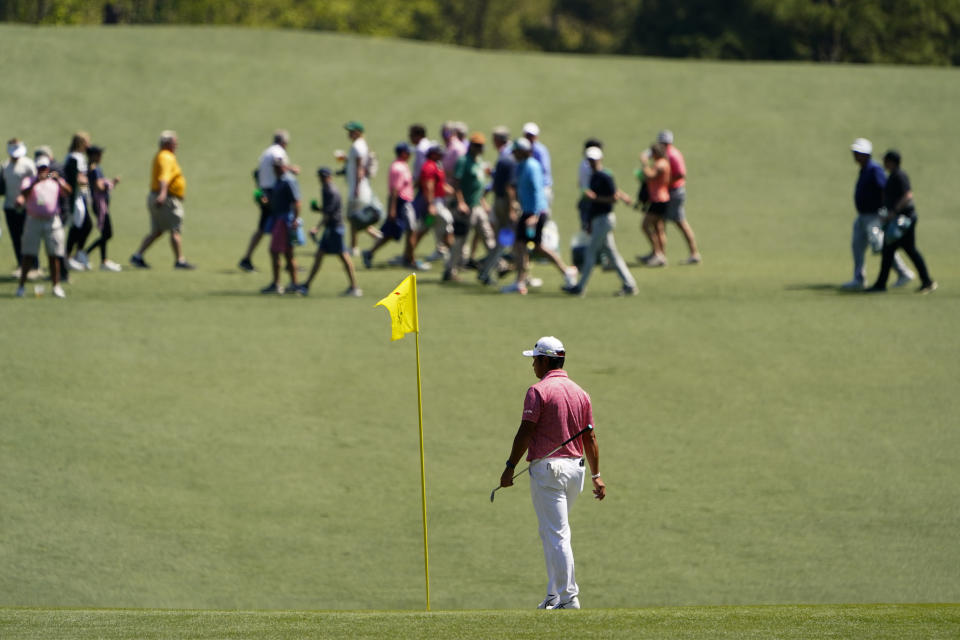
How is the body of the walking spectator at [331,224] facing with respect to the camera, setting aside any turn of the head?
to the viewer's left

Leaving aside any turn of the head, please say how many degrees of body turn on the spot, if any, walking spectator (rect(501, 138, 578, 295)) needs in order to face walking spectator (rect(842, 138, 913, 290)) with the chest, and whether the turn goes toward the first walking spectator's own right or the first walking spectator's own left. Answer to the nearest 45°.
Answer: approximately 180°

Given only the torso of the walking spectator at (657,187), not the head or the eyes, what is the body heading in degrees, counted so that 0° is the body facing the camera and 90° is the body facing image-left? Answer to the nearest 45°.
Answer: approximately 90°

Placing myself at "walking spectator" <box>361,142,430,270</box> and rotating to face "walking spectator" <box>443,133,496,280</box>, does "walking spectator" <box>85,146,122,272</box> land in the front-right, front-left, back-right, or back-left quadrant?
back-right

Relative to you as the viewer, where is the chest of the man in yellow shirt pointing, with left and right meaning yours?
facing to the right of the viewer

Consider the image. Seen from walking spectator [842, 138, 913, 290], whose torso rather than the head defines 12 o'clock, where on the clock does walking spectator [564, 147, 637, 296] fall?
walking spectator [564, 147, 637, 296] is roughly at 11 o'clock from walking spectator [842, 138, 913, 290].

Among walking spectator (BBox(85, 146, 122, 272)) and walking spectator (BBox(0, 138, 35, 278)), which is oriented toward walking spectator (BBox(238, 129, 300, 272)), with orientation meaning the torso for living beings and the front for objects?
walking spectator (BBox(85, 146, 122, 272))

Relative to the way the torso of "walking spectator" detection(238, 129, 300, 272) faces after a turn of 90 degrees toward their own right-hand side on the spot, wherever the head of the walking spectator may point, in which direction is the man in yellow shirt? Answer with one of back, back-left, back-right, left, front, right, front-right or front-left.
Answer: right

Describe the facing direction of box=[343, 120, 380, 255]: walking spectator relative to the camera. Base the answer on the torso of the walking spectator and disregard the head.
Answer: to the viewer's left
